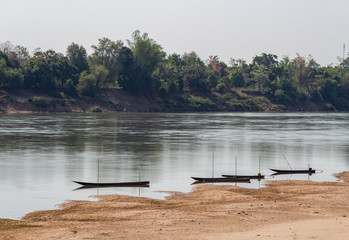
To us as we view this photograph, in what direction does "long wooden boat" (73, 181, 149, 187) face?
facing to the left of the viewer
